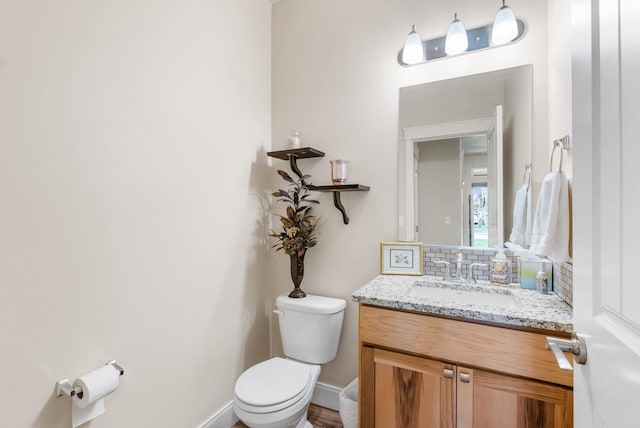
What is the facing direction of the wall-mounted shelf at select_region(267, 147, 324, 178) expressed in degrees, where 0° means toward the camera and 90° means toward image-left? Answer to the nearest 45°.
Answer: approximately 45°

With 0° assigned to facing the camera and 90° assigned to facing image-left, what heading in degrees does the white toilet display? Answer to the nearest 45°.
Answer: approximately 45°

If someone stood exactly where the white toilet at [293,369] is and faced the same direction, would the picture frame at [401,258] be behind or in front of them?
behind
